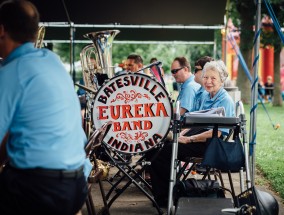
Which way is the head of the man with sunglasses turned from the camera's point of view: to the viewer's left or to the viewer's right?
to the viewer's left

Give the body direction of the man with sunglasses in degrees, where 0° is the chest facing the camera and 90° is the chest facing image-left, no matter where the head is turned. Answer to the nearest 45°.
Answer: approximately 90°

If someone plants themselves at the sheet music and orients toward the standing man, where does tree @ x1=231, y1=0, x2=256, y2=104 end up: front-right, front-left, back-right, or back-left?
back-right

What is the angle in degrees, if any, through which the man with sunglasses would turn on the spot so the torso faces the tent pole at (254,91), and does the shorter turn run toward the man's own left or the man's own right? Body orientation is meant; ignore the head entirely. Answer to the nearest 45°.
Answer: approximately 180°

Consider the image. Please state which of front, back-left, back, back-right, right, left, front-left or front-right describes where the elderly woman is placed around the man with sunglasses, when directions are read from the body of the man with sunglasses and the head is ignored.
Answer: left
